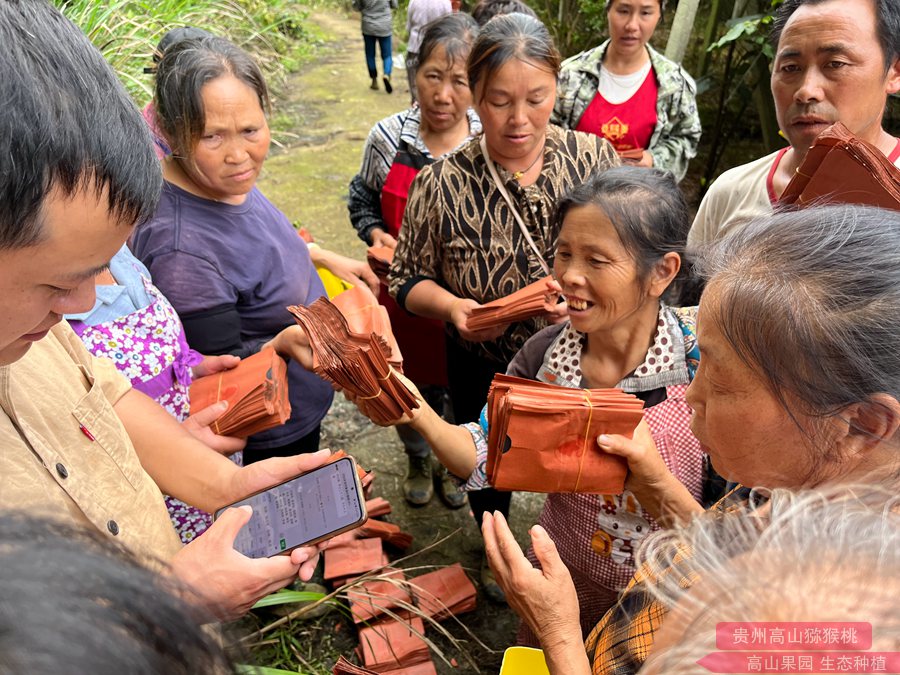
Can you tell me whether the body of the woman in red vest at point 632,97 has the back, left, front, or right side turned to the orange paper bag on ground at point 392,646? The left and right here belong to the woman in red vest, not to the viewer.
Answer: front

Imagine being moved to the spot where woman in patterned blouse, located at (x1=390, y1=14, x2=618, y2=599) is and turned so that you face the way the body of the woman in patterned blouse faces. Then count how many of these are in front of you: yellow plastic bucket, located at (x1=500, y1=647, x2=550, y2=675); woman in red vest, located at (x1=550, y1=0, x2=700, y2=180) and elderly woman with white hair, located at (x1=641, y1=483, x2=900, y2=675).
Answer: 2

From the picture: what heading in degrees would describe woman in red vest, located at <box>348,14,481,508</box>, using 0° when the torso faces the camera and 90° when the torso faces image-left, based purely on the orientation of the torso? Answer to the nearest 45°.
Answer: approximately 0°

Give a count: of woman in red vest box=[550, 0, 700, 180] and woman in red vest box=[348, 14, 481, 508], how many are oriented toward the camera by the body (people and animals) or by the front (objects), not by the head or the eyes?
2

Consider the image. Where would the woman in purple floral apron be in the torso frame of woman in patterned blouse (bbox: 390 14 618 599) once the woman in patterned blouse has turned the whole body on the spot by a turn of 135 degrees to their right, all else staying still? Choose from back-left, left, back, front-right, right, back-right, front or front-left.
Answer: left

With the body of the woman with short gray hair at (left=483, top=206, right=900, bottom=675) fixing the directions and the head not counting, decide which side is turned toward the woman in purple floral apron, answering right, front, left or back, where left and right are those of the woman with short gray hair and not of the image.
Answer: front

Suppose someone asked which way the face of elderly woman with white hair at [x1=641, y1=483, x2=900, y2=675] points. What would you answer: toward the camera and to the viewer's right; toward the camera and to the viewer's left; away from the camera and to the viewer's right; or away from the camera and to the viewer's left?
away from the camera and to the viewer's left

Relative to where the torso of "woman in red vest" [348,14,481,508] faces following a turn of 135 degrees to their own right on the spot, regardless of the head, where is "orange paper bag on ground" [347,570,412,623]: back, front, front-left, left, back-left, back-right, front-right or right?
back-left

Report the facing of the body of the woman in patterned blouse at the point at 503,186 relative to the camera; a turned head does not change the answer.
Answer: toward the camera

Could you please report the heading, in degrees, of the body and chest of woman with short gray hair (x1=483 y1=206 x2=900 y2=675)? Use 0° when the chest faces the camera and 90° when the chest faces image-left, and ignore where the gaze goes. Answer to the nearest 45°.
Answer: approximately 90°

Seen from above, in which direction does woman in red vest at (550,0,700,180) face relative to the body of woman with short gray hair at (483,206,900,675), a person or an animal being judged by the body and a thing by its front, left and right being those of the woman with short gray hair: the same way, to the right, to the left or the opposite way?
to the left
